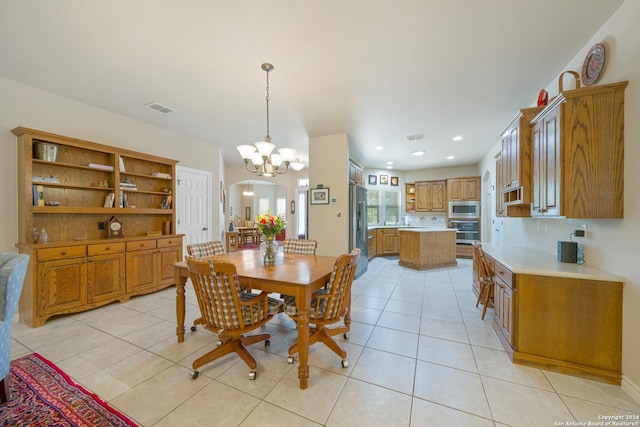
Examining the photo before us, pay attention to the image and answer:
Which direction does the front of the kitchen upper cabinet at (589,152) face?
to the viewer's left

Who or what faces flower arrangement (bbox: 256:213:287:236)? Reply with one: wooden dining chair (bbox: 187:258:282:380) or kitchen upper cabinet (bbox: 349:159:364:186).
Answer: the wooden dining chair

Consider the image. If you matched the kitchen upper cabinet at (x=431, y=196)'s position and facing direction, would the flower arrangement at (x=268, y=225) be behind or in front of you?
in front

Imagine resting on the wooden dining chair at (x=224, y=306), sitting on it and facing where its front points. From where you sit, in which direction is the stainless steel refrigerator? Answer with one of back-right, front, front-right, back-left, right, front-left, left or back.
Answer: front

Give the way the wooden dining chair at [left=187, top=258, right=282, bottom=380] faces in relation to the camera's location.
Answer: facing away from the viewer and to the right of the viewer

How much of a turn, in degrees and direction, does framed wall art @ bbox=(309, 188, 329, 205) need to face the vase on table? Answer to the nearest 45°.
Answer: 0° — it already faces it

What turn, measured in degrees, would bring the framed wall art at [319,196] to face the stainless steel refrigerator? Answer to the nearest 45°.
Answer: approximately 90° to its left

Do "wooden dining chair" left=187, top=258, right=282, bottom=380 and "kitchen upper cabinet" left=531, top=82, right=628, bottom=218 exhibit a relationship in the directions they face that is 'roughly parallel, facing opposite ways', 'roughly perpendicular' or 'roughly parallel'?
roughly perpendicular

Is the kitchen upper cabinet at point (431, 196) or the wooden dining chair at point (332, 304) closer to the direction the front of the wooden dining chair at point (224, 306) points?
the kitchen upper cabinet

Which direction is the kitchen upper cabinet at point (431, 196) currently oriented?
toward the camera

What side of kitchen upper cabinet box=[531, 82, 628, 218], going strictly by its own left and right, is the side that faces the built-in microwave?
right

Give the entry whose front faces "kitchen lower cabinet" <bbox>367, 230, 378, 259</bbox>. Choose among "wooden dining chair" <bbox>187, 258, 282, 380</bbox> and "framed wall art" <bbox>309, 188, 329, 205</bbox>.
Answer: the wooden dining chair

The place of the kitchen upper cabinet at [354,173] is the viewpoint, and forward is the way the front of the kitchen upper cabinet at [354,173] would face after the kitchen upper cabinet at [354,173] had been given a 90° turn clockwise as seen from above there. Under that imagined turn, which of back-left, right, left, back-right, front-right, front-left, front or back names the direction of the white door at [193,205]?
right

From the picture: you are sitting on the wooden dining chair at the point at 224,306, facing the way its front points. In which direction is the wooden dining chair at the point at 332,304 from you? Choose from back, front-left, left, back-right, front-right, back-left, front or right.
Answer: front-right

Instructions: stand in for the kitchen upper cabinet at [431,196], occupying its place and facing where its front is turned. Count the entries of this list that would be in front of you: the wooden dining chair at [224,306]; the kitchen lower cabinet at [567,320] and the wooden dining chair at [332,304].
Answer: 3

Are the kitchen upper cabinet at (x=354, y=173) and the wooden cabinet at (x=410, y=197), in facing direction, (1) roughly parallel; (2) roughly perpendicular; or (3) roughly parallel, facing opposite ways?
roughly perpendicular

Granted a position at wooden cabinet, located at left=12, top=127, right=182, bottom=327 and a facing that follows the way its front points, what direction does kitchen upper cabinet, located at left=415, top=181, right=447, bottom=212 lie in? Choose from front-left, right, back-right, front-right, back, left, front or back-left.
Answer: front-left

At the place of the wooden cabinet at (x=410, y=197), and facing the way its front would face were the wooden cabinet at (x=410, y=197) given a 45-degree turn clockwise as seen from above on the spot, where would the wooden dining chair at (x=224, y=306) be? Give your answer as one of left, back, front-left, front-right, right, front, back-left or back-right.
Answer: front-left

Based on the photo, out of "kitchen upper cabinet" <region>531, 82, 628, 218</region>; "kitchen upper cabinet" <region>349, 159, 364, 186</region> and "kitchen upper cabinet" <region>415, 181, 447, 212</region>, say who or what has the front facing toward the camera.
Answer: "kitchen upper cabinet" <region>415, 181, 447, 212</region>

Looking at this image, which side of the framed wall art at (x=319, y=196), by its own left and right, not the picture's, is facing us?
front
